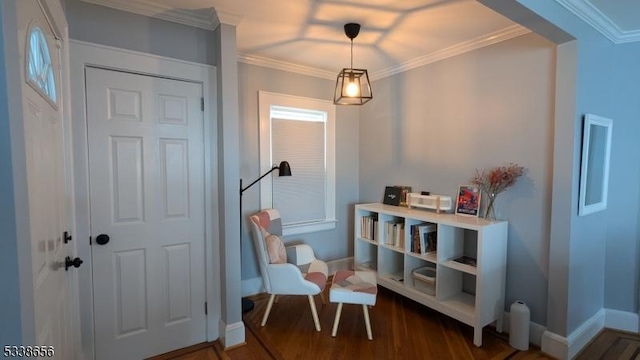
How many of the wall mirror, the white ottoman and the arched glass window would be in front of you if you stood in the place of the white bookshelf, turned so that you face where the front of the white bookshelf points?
2

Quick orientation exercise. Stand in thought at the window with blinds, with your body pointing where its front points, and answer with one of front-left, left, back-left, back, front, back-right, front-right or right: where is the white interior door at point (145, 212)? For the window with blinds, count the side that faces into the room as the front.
right

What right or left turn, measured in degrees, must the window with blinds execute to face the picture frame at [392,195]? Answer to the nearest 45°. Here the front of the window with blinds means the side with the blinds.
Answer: approximately 45° to its left

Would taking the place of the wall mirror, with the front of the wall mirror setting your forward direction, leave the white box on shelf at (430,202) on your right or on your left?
on your right

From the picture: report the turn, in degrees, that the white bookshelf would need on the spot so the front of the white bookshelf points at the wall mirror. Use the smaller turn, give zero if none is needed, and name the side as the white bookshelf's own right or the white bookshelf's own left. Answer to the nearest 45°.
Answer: approximately 135° to the white bookshelf's own left

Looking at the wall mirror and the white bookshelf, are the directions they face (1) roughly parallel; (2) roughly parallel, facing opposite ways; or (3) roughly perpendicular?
roughly perpendicular

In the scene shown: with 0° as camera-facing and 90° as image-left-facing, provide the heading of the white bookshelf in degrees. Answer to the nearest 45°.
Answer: approximately 45°

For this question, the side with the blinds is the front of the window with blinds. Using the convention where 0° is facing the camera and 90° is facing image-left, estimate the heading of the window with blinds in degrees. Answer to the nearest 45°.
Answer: approximately 315°
